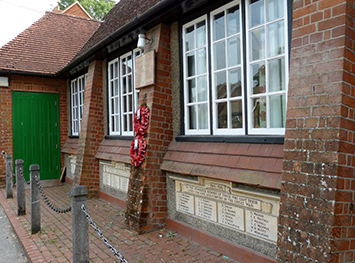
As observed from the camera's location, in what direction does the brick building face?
facing the viewer and to the left of the viewer
